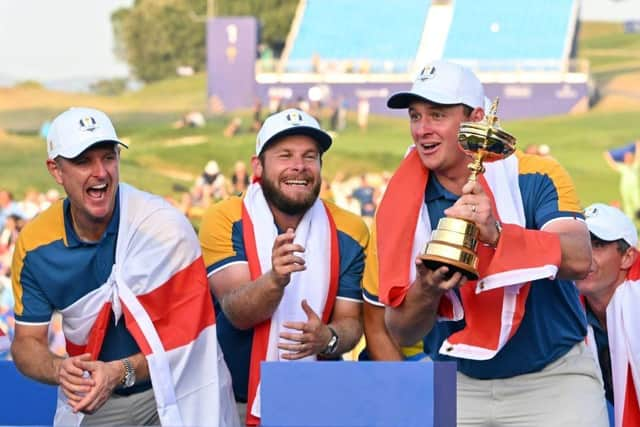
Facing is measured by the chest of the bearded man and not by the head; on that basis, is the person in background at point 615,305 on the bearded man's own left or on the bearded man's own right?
on the bearded man's own left

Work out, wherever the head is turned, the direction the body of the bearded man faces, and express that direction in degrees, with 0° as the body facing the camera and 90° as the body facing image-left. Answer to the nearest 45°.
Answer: approximately 0°

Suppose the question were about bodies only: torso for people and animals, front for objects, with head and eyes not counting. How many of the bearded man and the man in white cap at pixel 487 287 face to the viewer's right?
0

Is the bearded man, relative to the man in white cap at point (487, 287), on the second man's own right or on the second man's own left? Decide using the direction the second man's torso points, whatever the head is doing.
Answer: on the second man's own right

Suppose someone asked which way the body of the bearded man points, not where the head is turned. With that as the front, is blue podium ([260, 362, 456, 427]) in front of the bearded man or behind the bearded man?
in front

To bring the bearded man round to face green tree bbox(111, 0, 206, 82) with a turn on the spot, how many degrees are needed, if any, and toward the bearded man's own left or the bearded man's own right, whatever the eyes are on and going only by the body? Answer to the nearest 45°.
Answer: approximately 180°

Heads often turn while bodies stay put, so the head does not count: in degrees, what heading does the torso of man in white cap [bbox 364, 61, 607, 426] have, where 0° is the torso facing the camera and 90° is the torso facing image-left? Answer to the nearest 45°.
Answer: approximately 45°

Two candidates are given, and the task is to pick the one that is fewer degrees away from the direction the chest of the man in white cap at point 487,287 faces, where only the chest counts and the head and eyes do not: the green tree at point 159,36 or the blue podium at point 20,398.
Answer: the blue podium

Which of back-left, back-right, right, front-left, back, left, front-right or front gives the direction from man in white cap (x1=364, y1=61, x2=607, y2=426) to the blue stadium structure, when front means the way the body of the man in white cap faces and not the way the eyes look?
back-right

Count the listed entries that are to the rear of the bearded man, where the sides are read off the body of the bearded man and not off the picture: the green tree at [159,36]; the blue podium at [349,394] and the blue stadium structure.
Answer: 2

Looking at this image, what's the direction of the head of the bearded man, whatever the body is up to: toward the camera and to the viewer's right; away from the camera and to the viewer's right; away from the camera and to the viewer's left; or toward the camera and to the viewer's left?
toward the camera and to the viewer's right
